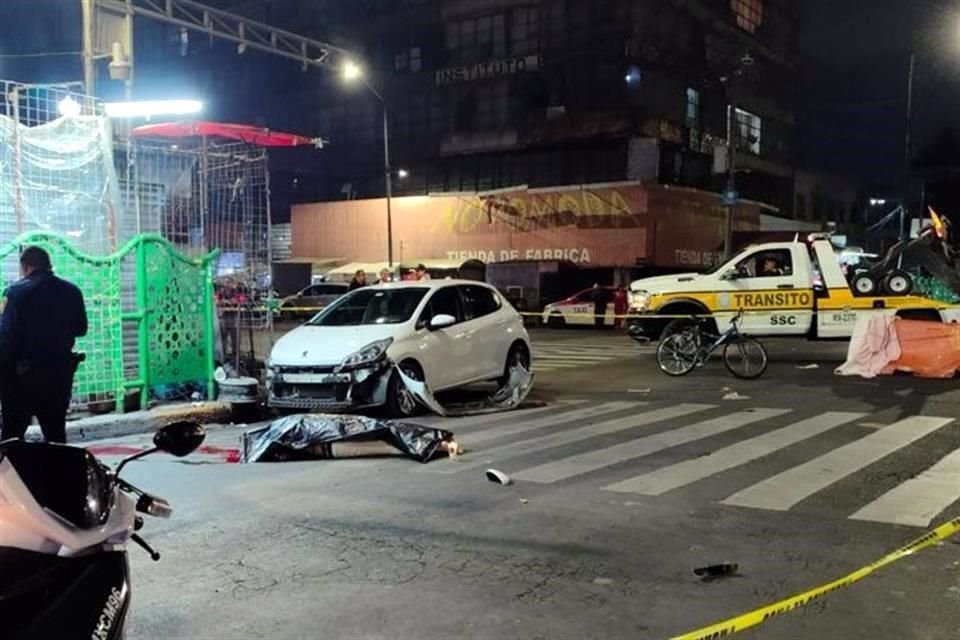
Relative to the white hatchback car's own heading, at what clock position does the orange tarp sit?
The orange tarp is roughly at 7 o'clock from the white hatchback car.

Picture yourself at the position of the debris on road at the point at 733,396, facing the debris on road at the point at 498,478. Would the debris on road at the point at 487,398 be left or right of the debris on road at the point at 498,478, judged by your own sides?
right

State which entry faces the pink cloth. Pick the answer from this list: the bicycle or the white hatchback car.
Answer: the bicycle

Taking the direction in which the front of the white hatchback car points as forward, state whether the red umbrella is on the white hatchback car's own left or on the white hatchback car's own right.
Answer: on the white hatchback car's own right

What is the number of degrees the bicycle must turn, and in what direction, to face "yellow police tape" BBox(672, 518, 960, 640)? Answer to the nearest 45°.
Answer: approximately 90° to its right

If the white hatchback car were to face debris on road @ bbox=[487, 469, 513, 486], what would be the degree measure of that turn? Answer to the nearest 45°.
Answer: approximately 45° to its left

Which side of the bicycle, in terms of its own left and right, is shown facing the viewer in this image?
right
